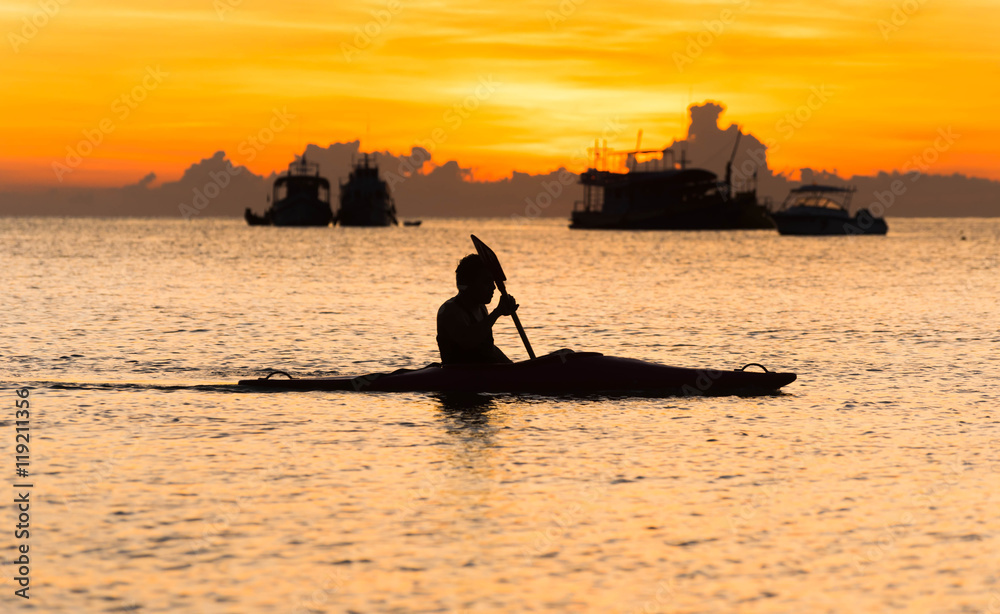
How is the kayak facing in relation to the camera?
to the viewer's right

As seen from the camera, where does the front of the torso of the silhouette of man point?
to the viewer's right
